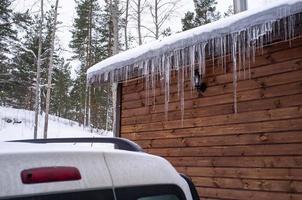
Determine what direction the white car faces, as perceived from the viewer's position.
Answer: facing away from the viewer and to the left of the viewer

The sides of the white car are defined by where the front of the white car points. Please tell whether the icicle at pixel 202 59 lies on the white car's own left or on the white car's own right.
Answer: on the white car's own right

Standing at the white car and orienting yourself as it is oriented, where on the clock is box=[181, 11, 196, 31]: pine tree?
The pine tree is roughly at 2 o'clock from the white car.

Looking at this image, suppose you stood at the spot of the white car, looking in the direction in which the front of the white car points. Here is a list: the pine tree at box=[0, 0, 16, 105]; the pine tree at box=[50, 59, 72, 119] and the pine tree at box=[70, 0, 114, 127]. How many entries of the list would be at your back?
0

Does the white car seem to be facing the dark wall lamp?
no

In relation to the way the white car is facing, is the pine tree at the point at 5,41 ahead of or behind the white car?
ahead

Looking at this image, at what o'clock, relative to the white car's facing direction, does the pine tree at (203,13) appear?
The pine tree is roughly at 2 o'clock from the white car.

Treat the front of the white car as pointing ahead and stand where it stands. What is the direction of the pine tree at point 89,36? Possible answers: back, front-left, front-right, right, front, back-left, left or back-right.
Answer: front-right
